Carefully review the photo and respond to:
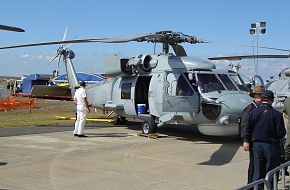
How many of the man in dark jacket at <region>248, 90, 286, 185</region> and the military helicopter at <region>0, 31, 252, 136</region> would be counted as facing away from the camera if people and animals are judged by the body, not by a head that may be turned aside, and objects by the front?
1

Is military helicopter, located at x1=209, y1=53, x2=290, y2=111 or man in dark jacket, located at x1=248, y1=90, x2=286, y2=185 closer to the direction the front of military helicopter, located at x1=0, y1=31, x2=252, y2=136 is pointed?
the man in dark jacket

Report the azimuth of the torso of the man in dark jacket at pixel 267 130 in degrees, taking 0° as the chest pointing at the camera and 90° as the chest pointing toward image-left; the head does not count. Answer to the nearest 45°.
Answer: approximately 180°

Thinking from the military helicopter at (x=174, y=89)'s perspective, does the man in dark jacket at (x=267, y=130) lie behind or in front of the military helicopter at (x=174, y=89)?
in front

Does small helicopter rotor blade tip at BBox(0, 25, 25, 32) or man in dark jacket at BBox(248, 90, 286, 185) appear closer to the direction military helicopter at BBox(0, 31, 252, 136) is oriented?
the man in dark jacket

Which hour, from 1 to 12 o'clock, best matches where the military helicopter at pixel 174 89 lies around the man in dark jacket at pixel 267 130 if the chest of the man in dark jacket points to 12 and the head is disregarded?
The military helicopter is roughly at 11 o'clock from the man in dark jacket.

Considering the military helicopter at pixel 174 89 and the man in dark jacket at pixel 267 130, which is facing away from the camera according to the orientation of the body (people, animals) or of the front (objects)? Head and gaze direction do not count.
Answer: the man in dark jacket

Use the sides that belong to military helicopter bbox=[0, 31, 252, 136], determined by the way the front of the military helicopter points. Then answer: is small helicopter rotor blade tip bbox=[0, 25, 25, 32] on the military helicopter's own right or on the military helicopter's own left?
on the military helicopter's own right

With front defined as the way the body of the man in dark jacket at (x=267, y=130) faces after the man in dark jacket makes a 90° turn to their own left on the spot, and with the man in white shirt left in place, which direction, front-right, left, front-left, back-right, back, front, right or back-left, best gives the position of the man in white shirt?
front-right

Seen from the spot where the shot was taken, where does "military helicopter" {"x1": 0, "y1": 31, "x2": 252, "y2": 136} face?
facing the viewer and to the right of the viewer

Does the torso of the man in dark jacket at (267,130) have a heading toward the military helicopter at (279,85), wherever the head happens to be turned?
yes

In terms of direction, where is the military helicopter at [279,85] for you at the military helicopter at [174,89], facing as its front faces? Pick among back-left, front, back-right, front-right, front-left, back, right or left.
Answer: left
